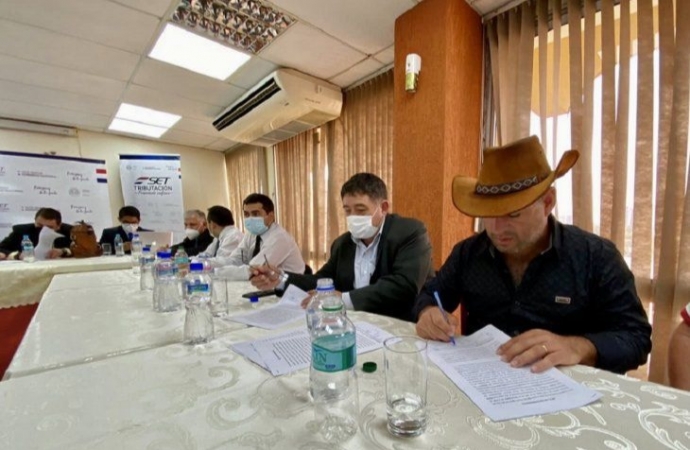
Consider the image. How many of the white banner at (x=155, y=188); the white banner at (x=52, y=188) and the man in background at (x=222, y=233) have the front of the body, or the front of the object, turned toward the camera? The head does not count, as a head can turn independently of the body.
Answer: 2

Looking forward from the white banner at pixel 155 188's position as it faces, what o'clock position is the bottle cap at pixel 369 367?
The bottle cap is roughly at 12 o'clock from the white banner.

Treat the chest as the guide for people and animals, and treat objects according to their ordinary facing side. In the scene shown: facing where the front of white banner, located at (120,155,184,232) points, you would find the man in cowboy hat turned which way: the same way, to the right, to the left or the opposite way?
to the right

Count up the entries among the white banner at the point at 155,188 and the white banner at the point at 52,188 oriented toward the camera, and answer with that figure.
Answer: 2

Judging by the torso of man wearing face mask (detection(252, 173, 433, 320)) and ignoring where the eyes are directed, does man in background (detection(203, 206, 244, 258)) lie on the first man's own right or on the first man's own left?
on the first man's own right

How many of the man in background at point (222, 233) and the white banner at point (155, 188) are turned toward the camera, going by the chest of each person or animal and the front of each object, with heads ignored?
1

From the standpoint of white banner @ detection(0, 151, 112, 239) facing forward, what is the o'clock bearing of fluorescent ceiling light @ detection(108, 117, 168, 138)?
The fluorescent ceiling light is roughly at 10 o'clock from the white banner.

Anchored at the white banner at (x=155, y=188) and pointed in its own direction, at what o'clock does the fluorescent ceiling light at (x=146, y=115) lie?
The fluorescent ceiling light is roughly at 12 o'clock from the white banner.

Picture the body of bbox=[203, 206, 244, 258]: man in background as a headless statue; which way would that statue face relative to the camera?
to the viewer's left

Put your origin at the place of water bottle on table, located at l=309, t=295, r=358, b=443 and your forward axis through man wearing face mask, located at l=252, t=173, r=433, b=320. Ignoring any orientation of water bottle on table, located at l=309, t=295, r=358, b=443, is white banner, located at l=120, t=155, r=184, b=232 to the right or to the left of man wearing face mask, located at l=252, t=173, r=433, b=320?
left

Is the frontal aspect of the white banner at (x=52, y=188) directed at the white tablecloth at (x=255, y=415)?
yes
